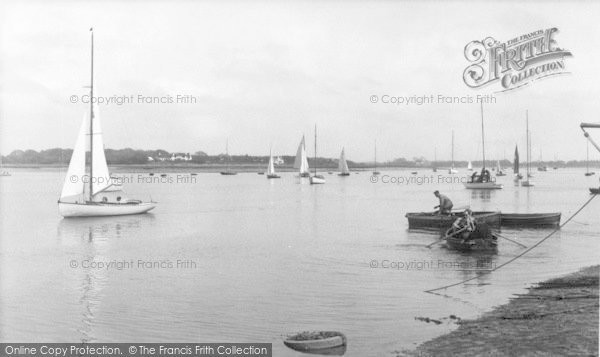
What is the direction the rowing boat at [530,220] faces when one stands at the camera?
facing to the right of the viewer

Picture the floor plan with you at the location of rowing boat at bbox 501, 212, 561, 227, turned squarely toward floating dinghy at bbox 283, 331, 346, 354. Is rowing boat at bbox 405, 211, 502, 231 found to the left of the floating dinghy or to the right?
right

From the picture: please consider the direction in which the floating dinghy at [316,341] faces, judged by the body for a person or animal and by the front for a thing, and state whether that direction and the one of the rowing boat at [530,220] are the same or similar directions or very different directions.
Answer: very different directions

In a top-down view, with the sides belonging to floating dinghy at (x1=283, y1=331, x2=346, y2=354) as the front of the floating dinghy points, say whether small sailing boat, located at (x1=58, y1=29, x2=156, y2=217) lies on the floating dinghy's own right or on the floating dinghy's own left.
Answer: on the floating dinghy's own right

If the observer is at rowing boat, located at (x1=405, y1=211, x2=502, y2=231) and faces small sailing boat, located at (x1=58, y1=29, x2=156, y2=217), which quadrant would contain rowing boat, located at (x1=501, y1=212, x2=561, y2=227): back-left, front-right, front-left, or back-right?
back-right

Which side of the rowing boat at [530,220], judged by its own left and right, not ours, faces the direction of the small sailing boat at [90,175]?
back

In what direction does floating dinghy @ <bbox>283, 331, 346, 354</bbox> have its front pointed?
to the viewer's left

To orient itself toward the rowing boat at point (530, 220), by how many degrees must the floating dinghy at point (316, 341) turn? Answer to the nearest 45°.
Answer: approximately 135° to its right
